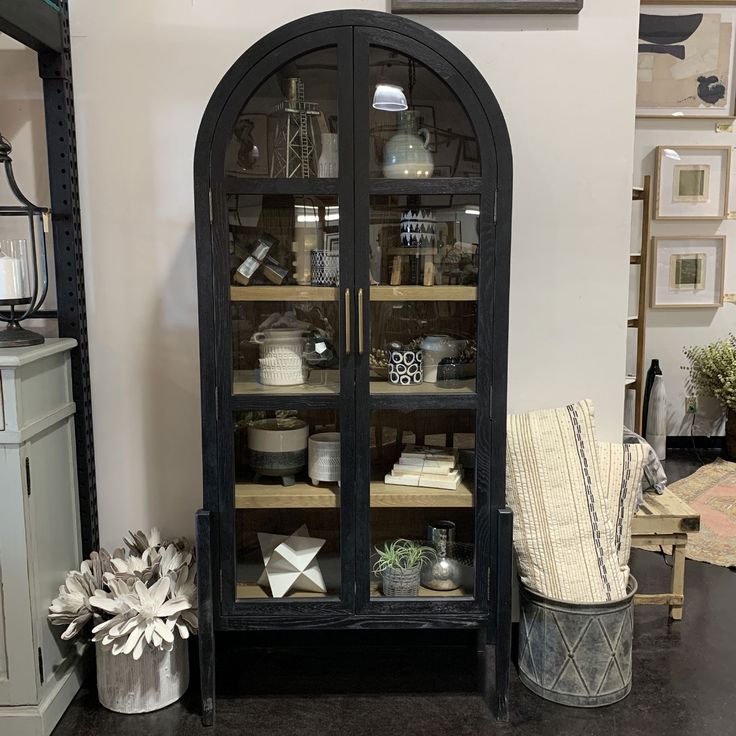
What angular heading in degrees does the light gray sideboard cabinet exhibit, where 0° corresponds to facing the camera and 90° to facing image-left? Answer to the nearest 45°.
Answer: approximately 0°

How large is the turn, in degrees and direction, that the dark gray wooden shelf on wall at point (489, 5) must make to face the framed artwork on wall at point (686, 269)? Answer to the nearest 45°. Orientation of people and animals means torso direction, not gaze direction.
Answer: approximately 135° to its left

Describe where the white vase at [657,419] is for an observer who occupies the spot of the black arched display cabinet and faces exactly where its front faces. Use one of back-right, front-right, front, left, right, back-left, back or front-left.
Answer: back-left

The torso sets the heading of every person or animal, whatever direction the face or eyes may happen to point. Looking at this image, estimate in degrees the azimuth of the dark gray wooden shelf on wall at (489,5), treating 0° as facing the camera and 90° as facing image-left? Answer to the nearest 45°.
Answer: approximately 0°
